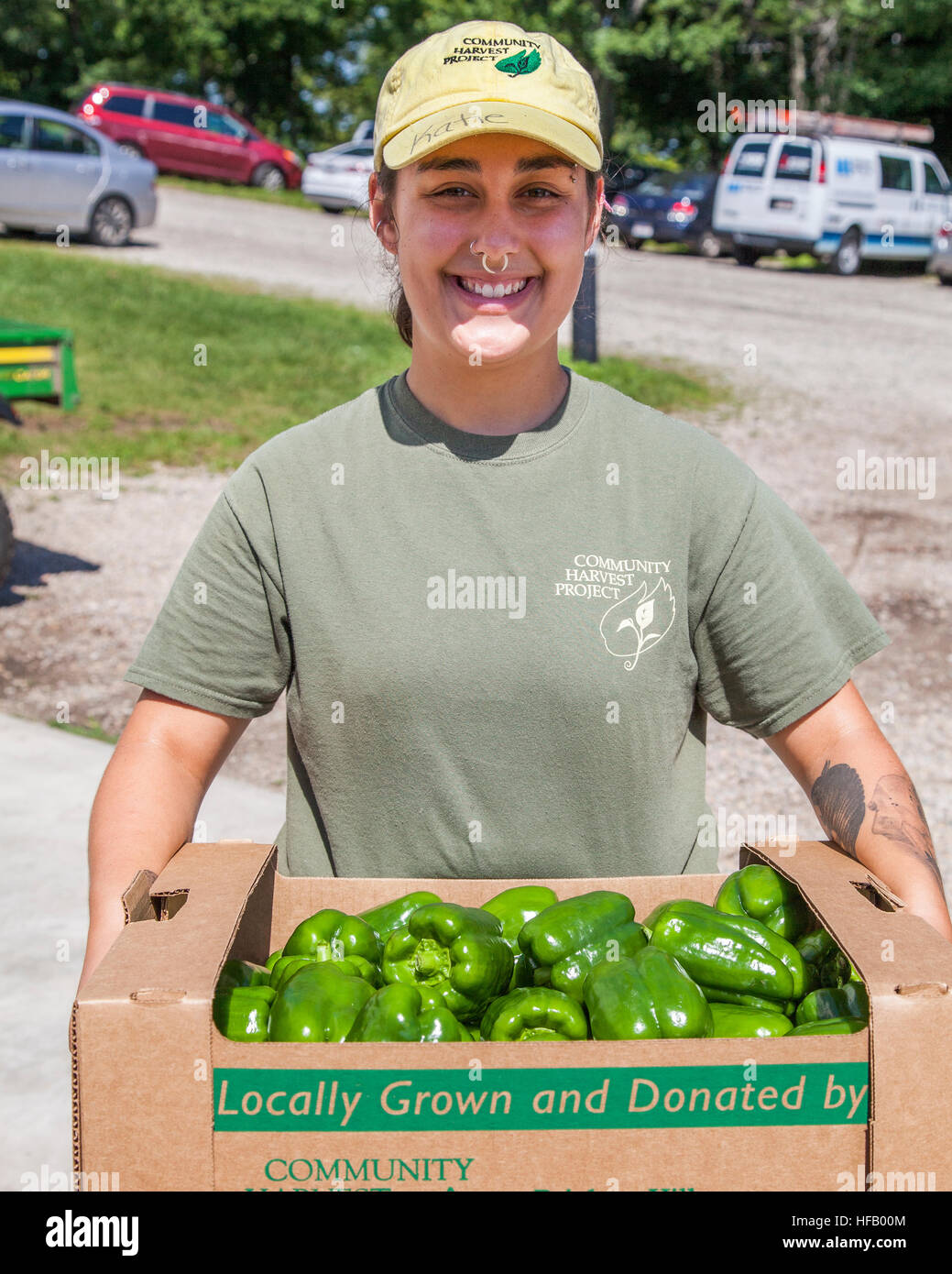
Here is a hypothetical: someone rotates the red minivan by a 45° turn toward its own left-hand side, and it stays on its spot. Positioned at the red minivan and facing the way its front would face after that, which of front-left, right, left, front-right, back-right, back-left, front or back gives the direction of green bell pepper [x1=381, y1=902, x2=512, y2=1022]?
back-right

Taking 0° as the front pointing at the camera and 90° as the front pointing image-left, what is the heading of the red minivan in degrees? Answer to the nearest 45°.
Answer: approximately 270°

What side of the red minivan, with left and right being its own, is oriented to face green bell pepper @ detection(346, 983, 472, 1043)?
right

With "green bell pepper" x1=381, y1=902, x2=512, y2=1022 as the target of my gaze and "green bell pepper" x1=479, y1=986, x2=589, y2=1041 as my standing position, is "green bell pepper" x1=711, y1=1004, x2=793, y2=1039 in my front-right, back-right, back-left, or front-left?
back-right

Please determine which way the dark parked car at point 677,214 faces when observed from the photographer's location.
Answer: facing away from the viewer and to the right of the viewer

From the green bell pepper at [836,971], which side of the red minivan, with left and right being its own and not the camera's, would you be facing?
right

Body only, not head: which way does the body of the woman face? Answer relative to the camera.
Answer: toward the camera

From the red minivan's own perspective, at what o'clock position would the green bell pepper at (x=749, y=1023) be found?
The green bell pepper is roughly at 3 o'clock from the red minivan.

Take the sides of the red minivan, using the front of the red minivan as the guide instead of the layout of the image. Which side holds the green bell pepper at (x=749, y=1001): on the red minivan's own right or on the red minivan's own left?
on the red minivan's own right

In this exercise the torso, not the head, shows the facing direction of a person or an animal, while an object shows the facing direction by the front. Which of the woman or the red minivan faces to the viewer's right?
the red minivan

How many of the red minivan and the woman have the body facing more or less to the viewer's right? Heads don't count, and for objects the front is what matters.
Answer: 1

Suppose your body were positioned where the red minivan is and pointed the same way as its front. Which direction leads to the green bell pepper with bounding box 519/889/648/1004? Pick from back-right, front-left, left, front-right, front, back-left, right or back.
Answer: right
